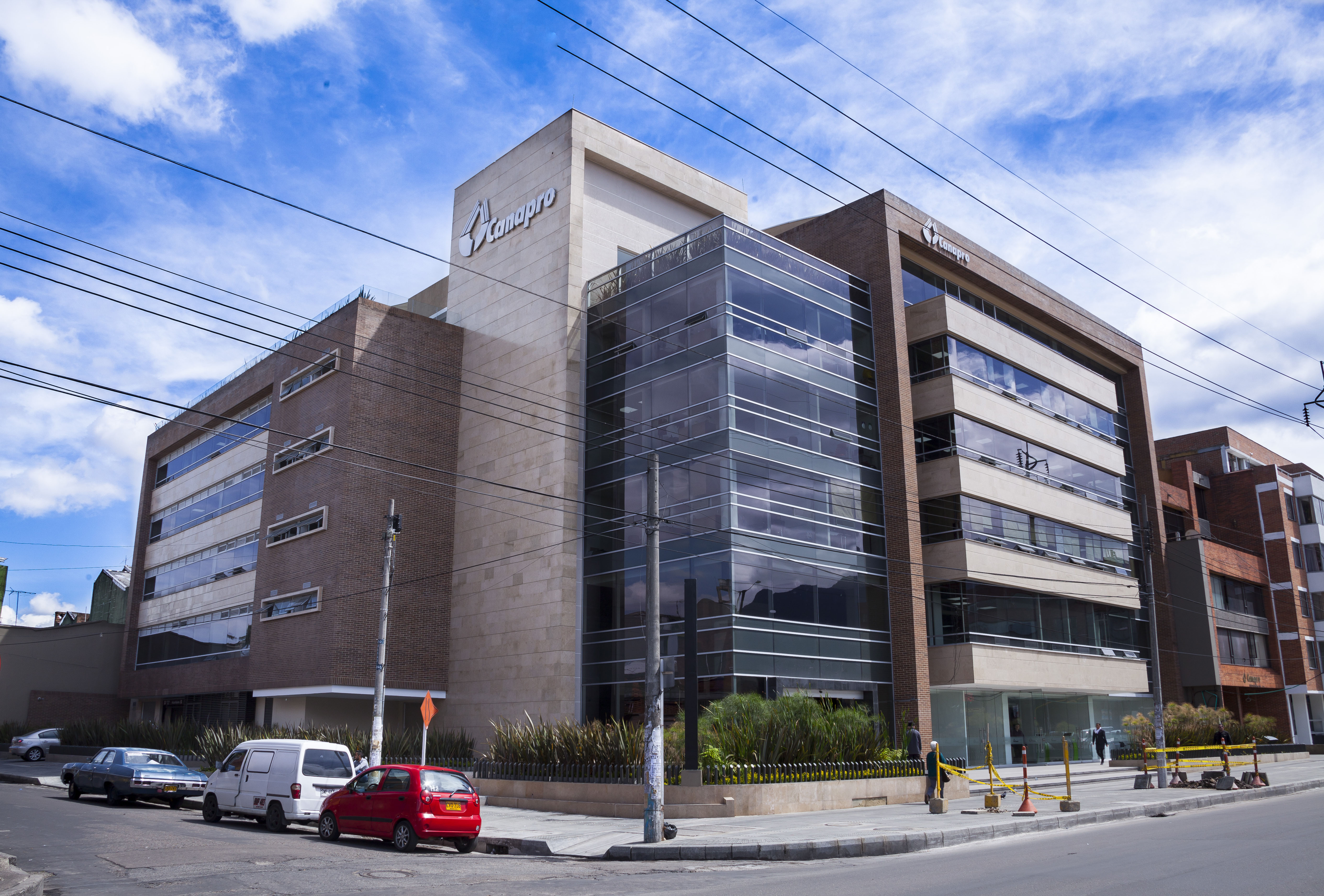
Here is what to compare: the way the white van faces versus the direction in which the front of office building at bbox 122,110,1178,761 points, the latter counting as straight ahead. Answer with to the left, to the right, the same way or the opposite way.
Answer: the opposite way

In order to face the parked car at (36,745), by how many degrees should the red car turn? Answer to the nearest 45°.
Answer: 0° — it already faces it

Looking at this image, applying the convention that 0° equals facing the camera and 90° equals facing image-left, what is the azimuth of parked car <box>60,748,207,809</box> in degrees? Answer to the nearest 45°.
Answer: approximately 135°

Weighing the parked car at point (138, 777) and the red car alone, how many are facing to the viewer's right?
0

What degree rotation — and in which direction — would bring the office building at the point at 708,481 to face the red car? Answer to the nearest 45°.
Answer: approximately 45° to its right

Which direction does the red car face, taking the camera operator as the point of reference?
facing away from the viewer and to the left of the viewer

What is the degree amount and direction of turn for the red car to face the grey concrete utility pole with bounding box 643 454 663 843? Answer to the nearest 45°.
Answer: approximately 135° to its right

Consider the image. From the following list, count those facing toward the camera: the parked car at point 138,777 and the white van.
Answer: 0

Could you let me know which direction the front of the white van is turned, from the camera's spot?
facing away from the viewer and to the left of the viewer

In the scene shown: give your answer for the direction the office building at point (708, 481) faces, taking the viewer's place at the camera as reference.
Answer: facing the viewer and to the right of the viewer
